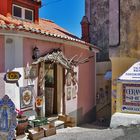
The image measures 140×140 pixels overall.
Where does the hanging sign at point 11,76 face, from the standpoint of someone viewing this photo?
facing the viewer

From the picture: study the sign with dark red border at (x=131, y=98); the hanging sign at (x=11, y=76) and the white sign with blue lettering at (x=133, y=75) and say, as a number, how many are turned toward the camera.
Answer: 3

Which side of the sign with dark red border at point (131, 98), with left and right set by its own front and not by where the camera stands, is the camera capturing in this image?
front

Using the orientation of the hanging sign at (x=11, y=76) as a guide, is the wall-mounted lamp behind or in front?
behind

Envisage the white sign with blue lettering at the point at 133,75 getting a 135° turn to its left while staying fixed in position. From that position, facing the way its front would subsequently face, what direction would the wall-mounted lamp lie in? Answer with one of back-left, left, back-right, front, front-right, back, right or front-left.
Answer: left

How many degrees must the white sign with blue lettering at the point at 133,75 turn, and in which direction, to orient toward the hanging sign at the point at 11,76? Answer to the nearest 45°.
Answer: approximately 135° to its right

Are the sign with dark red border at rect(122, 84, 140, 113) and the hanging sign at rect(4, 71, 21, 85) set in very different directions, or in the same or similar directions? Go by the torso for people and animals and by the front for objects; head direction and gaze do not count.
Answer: same or similar directions

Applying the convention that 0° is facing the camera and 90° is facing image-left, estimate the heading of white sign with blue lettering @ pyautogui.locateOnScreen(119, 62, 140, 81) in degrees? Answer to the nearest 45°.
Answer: approximately 0°

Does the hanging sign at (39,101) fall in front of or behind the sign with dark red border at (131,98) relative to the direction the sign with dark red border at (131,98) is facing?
behind

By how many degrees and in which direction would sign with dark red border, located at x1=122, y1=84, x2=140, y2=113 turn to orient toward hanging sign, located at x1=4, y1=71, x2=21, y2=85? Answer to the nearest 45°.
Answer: approximately 135° to its right

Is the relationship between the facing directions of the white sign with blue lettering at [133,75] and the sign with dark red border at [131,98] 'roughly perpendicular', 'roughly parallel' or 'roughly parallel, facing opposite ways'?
roughly parallel

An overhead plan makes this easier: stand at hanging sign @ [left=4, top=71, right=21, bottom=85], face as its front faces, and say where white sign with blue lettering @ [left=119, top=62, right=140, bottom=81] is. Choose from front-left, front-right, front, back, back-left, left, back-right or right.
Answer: front-left

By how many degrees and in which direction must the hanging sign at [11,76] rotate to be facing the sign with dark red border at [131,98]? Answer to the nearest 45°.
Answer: approximately 45° to its left
